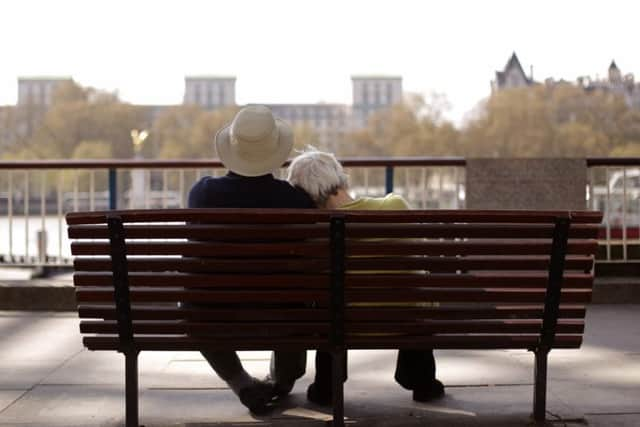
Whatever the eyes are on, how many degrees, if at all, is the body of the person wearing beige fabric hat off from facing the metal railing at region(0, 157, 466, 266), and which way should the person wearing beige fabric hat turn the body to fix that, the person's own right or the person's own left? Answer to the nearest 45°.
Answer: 0° — they already face it

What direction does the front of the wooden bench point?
away from the camera

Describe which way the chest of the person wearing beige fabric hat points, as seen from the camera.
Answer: away from the camera

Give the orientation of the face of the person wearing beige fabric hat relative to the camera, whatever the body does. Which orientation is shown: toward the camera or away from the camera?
away from the camera
